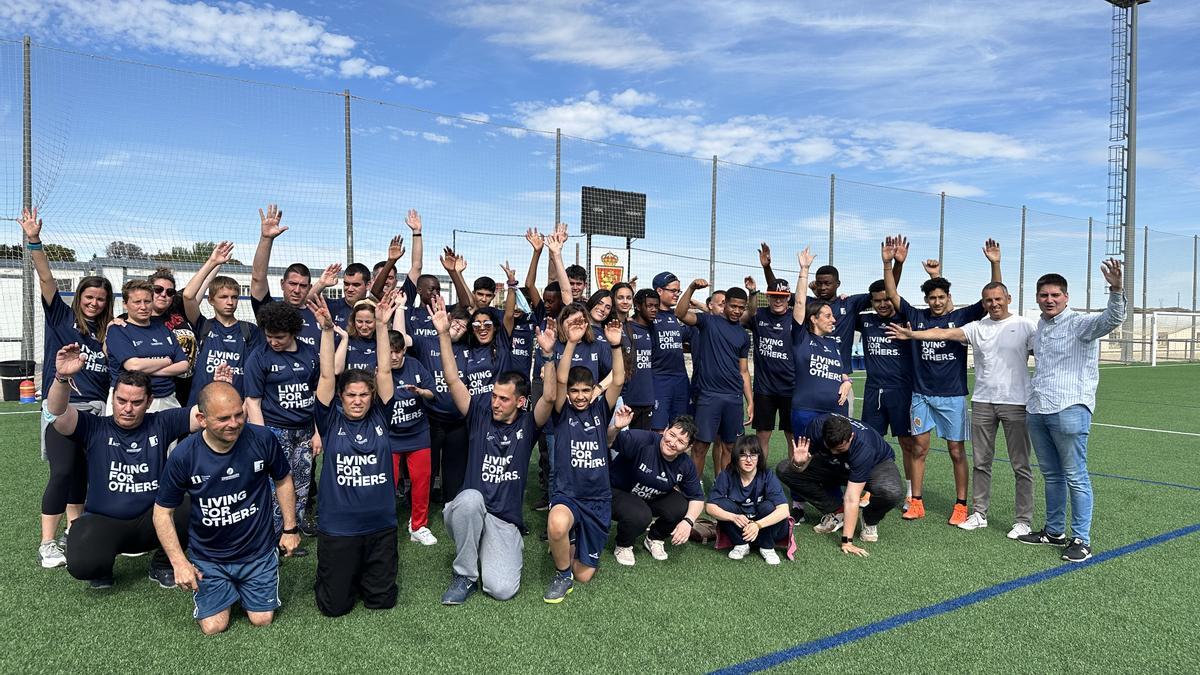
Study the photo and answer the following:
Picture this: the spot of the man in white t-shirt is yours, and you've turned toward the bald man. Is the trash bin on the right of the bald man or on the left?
right

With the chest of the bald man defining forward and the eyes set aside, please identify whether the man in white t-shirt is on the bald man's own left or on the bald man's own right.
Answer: on the bald man's own left

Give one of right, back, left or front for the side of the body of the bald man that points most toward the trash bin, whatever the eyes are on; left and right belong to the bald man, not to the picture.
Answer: back

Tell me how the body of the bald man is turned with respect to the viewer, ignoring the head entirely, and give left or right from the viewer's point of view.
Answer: facing the viewer
